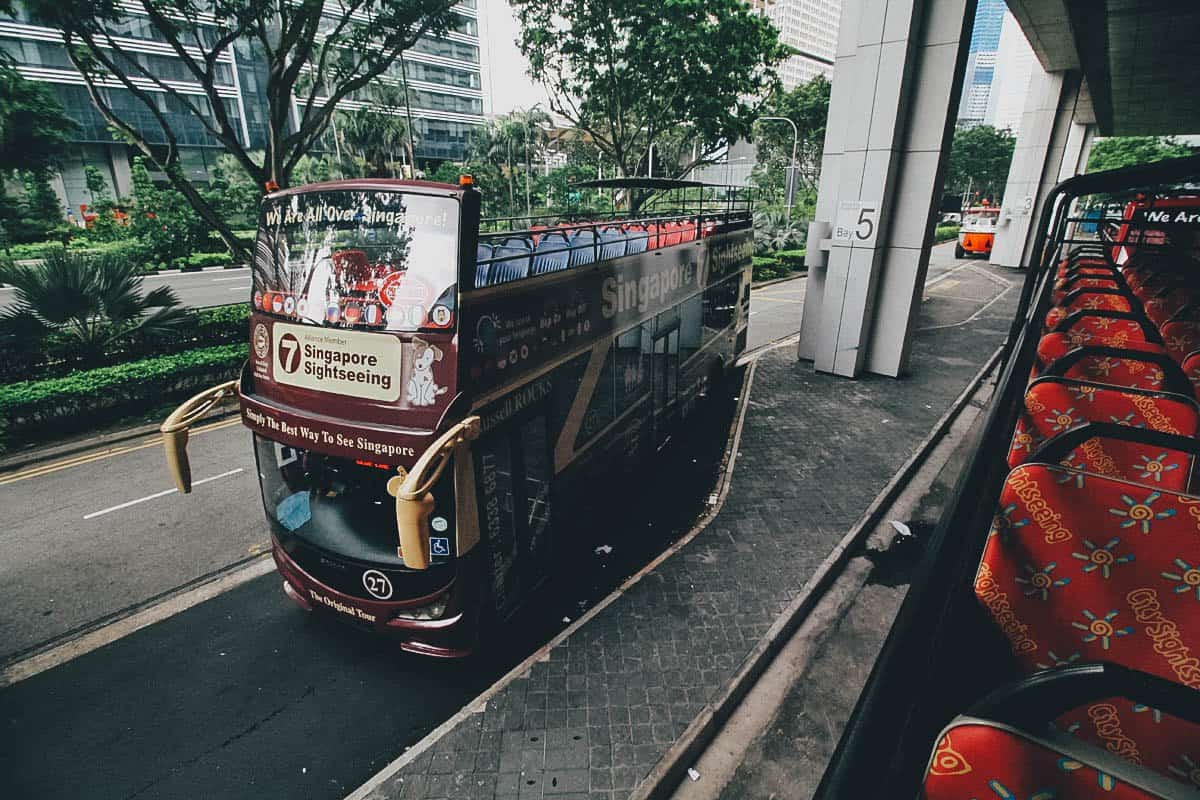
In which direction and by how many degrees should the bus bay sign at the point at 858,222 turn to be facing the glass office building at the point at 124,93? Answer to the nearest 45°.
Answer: approximately 90° to its right

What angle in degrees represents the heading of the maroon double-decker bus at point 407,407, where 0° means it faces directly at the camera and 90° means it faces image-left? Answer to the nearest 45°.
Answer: approximately 45°

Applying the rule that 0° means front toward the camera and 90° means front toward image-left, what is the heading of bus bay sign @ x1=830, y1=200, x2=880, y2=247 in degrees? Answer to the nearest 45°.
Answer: approximately 0°

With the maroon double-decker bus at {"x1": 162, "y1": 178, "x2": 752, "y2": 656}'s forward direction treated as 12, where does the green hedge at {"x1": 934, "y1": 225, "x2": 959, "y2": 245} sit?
The green hedge is roughly at 6 o'clock from the maroon double-decker bus.

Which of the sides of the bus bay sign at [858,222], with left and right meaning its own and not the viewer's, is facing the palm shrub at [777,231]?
back

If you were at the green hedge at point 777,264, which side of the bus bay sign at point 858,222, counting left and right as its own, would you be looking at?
back

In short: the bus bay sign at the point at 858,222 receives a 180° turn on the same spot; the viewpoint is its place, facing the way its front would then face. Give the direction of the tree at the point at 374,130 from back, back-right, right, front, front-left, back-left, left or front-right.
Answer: front-left

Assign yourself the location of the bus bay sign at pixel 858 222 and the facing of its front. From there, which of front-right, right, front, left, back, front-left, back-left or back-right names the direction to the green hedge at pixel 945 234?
back

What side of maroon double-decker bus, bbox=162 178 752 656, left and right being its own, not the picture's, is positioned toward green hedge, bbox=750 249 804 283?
back

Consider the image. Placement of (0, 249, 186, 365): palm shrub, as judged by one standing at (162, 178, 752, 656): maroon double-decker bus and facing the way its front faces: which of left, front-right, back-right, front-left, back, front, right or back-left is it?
right

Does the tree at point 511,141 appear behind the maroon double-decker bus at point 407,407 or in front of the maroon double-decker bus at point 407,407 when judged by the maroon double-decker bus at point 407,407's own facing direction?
behind

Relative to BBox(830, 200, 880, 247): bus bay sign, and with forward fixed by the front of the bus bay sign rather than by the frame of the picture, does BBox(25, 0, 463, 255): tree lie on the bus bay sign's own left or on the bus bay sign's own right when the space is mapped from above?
on the bus bay sign's own right

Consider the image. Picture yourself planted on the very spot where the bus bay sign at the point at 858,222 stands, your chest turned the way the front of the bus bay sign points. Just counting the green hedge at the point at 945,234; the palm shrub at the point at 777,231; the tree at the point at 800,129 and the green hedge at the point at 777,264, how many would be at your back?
4

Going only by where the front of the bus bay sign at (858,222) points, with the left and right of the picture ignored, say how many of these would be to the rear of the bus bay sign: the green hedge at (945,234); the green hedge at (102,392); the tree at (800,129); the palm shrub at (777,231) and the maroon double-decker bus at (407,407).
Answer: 3

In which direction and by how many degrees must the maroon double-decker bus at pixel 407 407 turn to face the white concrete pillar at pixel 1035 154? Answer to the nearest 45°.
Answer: approximately 180°

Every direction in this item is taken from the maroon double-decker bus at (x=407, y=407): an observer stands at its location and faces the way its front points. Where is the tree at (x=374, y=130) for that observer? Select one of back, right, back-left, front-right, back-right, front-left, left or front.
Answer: back-right
